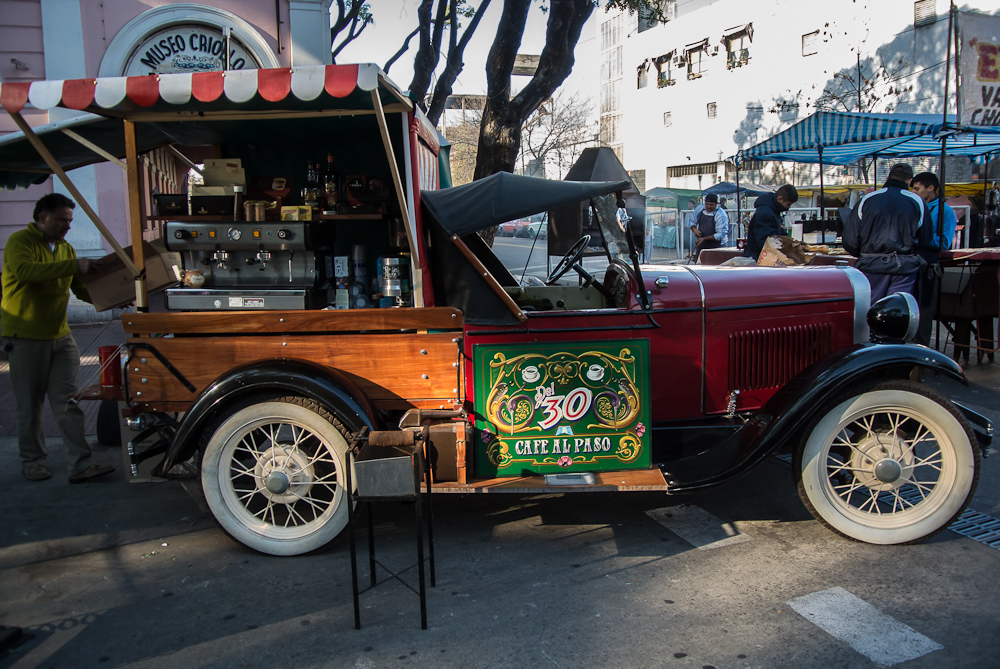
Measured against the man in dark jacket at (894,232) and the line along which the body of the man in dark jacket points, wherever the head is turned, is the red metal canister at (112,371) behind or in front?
behind

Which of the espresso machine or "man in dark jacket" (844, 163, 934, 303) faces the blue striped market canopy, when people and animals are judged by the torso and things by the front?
the man in dark jacket

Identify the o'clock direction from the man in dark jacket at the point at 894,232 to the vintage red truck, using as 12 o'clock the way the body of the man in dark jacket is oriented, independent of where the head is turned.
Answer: The vintage red truck is roughly at 7 o'clock from the man in dark jacket.

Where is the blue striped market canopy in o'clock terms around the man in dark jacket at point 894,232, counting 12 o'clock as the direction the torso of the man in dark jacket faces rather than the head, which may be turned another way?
The blue striped market canopy is roughly at 12 o'clock from the man in dark jacket.

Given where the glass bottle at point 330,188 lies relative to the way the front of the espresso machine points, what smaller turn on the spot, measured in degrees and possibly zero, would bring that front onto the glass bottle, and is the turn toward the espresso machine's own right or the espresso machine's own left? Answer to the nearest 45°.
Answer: approximately 135° to the espresso machine's own left

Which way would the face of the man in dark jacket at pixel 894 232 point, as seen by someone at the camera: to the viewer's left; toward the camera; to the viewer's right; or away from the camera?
away from the camera

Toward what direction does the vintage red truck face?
to the viewer's right

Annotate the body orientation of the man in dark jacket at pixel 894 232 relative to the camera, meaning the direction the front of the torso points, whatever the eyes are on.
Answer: away from the camera
